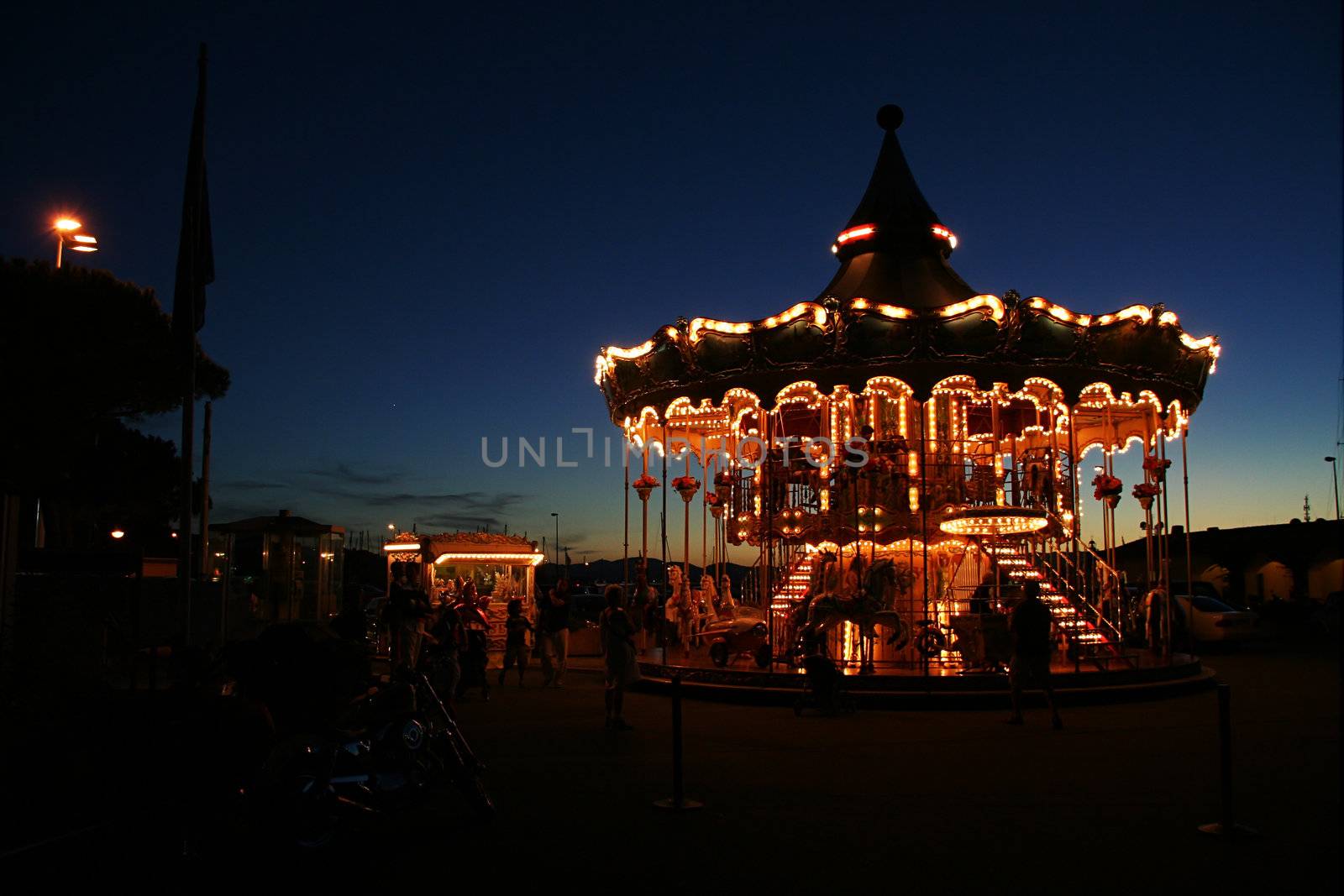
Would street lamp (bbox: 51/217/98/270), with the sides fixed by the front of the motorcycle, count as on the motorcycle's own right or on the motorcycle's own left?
on the motorcycle's own left

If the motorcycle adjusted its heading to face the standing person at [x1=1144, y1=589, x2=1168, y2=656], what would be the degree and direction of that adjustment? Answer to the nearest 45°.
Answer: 0° — it already faces them

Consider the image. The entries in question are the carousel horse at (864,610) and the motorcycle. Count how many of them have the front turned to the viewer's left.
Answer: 0

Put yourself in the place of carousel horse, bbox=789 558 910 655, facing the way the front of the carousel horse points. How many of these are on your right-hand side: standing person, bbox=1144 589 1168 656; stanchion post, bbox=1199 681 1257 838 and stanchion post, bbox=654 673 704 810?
2

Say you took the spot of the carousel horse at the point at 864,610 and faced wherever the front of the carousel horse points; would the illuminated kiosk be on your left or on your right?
on your left

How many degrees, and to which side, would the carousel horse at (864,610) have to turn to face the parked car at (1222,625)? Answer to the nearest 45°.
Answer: approximately 45° to its left

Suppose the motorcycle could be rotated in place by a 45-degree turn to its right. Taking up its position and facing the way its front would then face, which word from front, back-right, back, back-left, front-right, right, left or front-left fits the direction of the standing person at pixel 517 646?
left

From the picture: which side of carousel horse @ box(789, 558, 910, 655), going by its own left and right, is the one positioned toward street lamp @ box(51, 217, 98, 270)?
back

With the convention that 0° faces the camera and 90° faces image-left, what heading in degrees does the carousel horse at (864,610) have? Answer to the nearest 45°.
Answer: approximately 270°

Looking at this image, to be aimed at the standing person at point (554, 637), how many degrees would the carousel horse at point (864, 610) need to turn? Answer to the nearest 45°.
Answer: approximately 180°

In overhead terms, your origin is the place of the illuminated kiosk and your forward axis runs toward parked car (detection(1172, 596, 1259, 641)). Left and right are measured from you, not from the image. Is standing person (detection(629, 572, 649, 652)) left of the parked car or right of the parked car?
right

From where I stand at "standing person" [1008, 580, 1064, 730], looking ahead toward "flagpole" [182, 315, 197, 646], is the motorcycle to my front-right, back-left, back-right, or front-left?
front-left

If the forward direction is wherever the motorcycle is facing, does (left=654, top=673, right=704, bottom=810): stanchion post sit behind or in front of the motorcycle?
in front

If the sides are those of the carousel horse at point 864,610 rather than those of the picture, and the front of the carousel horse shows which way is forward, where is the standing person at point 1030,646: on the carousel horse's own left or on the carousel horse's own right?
on the carousel horse's own right

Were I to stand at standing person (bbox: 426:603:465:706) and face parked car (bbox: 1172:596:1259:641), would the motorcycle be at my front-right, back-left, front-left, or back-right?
back-right

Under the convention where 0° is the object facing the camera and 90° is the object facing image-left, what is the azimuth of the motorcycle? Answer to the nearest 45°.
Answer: approximately 225°
